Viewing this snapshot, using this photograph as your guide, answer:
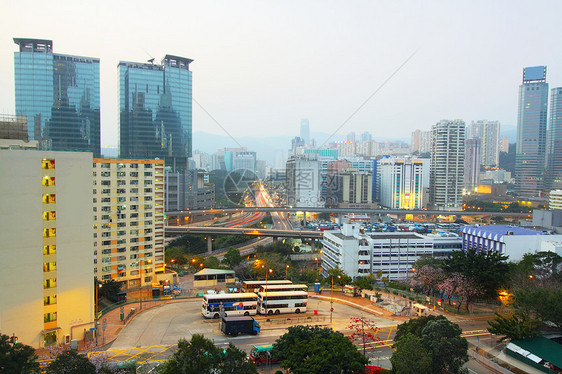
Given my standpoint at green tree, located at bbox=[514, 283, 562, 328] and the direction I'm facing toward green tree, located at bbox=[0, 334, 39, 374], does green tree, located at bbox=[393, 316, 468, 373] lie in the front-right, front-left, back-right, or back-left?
front-left

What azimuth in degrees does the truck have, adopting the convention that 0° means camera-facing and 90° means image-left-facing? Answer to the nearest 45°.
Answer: approximately 270°

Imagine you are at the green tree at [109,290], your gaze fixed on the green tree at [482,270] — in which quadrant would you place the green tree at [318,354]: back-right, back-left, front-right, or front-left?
front-right

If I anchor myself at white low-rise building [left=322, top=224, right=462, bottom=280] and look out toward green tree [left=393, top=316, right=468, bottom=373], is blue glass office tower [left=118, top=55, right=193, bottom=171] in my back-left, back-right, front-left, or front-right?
back-right

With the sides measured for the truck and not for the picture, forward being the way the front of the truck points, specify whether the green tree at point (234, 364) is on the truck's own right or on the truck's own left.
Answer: on the truck's own right

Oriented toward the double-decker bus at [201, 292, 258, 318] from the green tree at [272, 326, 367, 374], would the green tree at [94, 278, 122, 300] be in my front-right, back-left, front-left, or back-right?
front-left

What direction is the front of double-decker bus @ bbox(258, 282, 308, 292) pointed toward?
to the viewer's left

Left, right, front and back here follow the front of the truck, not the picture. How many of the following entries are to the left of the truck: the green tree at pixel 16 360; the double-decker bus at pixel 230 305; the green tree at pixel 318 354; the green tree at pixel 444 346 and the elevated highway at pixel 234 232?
2

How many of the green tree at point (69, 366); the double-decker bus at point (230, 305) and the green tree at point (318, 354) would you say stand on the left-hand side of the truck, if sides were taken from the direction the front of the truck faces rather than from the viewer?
1

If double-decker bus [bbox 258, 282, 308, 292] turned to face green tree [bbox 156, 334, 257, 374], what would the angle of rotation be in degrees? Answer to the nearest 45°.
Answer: approximately 90° to its left
